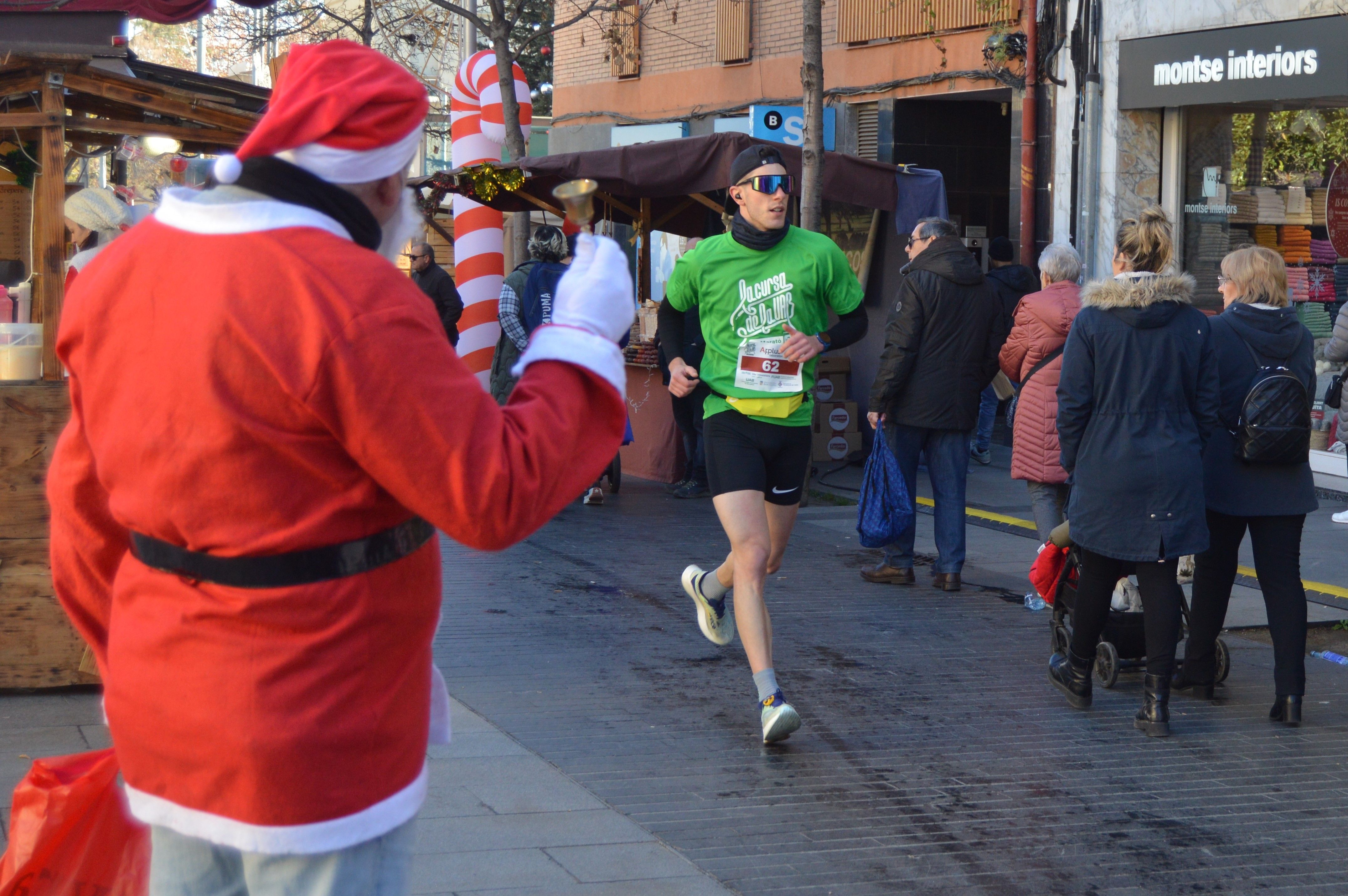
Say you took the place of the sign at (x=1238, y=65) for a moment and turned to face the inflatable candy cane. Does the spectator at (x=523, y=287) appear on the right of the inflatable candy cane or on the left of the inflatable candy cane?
left

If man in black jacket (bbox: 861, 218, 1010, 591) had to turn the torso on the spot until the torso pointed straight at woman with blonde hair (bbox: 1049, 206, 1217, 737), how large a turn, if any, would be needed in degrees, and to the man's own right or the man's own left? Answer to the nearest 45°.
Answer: approximately 135° to the man's own left

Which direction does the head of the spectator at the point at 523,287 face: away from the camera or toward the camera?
away from the camera

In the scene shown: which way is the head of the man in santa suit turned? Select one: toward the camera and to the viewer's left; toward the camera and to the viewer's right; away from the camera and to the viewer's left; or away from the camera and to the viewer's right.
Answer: away from the camera and to the viewer's right

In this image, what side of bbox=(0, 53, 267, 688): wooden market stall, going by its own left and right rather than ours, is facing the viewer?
right

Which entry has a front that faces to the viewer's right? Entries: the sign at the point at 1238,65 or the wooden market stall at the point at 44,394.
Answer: the wooden market stall

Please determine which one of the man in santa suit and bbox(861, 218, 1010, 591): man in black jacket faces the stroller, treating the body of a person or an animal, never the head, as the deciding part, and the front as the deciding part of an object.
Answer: the man in santa suit
